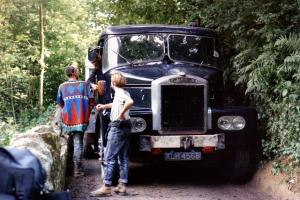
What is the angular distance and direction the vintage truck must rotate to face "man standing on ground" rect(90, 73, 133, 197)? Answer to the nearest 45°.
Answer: approximately 45° to its right

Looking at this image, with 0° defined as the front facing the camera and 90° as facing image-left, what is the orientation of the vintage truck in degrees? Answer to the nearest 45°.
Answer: approximately 0°

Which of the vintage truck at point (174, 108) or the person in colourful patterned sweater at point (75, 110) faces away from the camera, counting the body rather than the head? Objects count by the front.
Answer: the person in colourful patterned sweater

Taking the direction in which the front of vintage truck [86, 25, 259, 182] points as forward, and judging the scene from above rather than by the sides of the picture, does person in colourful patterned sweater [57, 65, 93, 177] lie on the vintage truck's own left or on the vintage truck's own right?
on the vintage truck's own right

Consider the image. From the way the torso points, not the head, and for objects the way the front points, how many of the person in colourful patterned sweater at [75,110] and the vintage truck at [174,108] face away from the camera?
1

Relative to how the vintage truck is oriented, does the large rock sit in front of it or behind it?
in front

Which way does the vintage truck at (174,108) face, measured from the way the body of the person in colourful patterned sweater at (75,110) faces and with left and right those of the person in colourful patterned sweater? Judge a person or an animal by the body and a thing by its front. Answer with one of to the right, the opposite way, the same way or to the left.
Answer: the opposite way

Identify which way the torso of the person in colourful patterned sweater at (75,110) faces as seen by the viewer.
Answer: away from the camera
